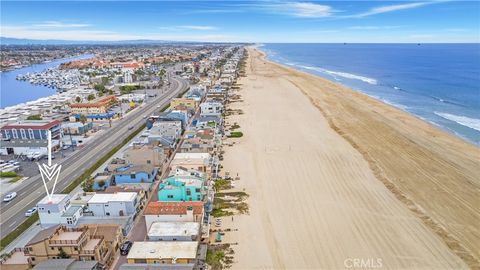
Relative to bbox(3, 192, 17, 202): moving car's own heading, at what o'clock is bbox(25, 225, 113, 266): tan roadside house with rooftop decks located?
The tan roadside house with rooftop decks is roughly at 10 o'clock from the moving car.

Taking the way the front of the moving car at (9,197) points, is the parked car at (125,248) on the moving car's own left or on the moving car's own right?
on the moving car's own left

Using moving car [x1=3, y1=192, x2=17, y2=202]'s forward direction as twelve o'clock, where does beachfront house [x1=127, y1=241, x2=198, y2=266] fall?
The beachfront house is roughly at 10 o'clock from the moving car.

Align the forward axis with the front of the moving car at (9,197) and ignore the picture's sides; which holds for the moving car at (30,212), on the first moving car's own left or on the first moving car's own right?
on the first moving car's own left

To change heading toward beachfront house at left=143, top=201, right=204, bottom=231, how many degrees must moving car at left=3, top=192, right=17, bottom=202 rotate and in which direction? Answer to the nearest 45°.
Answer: approximately 90° to its left

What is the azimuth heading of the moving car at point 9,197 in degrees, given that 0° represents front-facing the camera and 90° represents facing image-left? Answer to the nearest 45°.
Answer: approximately 45°

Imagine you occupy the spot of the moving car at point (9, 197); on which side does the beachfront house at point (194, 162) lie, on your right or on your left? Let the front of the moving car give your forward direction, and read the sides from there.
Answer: on your left

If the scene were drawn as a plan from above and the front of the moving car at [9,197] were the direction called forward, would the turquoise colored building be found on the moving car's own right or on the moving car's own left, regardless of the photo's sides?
on the moving car's own left

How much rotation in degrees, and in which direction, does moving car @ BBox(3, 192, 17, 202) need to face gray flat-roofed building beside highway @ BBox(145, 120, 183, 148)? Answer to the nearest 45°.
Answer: approximately 135° to its left
